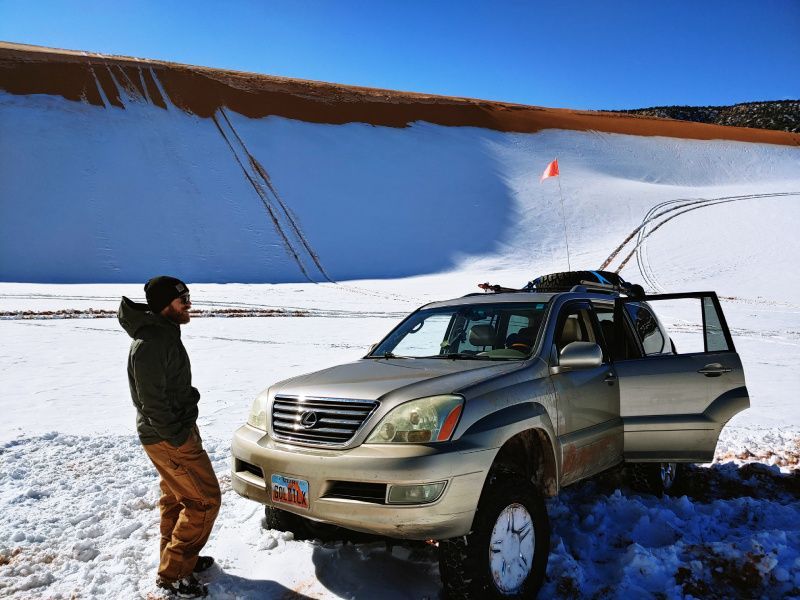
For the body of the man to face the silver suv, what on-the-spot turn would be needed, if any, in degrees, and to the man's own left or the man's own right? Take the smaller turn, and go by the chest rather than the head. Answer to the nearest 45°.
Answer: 0° — they already face it

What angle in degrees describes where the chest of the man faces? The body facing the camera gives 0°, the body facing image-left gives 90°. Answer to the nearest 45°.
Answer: approximately 270°

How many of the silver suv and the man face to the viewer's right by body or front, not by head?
1

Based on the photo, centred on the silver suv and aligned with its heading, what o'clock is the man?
The man is roughly at 1 o'clock from the silver suv.

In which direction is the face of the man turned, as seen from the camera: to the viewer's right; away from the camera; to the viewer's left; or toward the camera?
to the viewer's right

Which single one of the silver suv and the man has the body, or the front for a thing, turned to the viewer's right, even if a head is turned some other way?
the man

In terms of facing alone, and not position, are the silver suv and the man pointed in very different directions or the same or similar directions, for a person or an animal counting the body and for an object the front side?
very different directions
